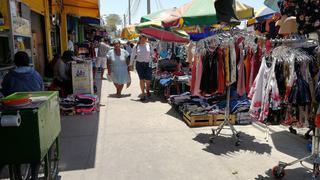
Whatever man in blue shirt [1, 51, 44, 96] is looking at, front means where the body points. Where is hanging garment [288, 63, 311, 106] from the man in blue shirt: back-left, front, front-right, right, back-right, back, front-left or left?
back-right

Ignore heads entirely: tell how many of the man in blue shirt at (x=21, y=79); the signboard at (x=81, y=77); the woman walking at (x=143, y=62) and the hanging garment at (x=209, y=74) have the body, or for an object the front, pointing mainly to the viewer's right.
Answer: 0

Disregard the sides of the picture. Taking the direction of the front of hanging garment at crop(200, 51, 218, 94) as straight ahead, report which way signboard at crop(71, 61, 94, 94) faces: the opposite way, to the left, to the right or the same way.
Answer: the same way

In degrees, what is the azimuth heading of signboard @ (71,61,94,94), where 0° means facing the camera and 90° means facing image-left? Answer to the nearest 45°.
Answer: approximately 0°

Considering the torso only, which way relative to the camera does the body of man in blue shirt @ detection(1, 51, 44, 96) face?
away from the camera

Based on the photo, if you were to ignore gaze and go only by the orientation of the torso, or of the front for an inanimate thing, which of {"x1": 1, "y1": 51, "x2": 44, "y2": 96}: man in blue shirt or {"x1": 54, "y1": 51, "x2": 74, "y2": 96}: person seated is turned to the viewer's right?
the person seated

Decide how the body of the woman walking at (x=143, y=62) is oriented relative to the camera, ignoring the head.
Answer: toward the camera

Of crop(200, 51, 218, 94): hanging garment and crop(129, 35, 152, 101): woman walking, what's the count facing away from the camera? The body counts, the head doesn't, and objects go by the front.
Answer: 0

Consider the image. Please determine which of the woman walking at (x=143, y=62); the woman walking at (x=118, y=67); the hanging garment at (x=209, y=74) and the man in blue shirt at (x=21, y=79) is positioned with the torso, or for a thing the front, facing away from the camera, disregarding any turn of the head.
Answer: the man in blue shirt

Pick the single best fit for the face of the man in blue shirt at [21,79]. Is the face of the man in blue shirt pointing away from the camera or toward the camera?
away from the camera

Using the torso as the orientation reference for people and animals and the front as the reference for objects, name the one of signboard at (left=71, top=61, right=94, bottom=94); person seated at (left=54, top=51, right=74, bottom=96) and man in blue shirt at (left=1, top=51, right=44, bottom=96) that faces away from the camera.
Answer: the man in blue shirt

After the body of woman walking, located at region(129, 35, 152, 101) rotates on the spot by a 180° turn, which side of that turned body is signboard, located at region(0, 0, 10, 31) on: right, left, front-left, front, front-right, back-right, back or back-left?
back-left

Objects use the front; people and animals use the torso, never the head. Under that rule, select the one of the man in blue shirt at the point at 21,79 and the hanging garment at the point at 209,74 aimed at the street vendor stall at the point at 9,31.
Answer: the man in blue shirt

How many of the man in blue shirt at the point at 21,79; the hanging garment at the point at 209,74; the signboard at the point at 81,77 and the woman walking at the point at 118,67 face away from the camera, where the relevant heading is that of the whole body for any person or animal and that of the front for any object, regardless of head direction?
1

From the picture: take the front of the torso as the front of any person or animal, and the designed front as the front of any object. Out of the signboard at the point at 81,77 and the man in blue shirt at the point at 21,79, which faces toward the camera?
the signboard
